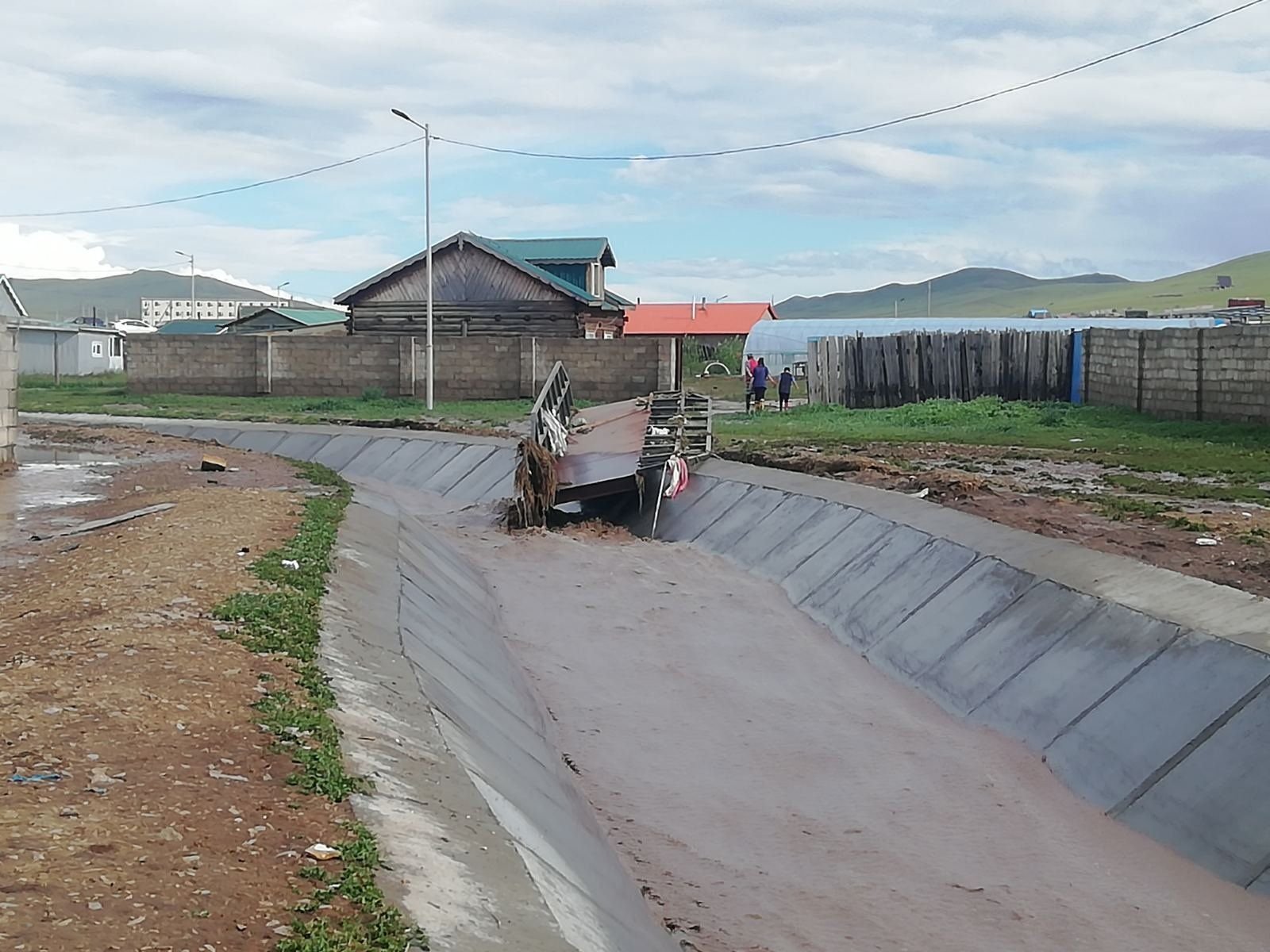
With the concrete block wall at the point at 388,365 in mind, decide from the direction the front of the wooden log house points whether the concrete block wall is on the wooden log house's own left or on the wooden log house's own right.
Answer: on the wooden log house's own right

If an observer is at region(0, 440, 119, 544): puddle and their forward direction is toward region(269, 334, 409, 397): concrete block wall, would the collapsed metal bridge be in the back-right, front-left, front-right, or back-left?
front-right

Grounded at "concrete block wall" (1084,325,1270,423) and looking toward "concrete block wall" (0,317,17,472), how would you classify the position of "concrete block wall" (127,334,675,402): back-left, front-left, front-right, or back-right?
front-right
